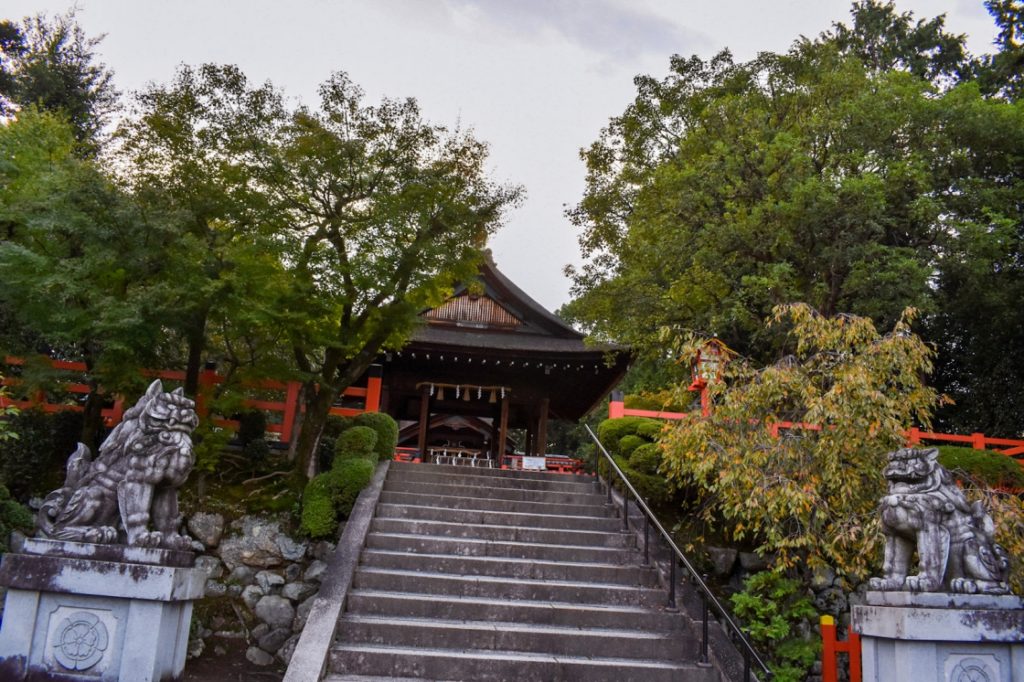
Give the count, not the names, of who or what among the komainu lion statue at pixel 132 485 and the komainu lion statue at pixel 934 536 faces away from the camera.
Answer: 0

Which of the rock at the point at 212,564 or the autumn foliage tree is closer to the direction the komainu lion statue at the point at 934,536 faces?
the rock

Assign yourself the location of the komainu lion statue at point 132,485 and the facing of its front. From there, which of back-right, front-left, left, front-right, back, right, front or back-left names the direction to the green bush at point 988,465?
front-left

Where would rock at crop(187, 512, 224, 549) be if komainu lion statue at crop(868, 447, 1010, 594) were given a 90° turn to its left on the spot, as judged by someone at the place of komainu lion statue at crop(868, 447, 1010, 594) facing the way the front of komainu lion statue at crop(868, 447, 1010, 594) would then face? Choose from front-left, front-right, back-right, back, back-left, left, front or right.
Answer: back-right

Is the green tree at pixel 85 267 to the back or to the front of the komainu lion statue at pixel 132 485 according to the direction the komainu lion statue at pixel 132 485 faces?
to the back

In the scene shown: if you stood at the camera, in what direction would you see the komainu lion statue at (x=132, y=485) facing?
facing the viewer and to the right of the viewer

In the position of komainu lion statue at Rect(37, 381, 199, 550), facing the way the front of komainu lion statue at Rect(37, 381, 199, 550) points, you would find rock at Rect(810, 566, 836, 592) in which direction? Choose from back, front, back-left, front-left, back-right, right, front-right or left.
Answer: front-left

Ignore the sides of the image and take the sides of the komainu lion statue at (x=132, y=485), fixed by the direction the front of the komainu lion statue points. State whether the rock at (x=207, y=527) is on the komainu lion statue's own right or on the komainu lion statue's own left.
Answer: on the komainu lion statue's own left

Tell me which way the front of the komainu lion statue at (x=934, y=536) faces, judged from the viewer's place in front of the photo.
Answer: facing the viewer and to the left of the viewer

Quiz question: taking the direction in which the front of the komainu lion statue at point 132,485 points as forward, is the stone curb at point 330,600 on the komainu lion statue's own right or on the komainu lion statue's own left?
on the komainu lion statue's own left

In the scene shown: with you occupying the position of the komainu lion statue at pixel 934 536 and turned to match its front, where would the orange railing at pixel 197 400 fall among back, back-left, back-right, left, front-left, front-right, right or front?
front-right

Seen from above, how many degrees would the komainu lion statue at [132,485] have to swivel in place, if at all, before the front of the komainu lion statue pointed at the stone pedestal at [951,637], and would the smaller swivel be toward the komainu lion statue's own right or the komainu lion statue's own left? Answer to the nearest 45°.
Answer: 0° — it already faces it

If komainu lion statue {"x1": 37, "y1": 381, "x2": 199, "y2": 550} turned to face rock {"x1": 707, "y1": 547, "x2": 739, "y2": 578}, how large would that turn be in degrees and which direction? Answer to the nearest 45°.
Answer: approximately 45° to its left

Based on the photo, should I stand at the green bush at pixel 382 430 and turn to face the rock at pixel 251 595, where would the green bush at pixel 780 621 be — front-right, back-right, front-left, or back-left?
front-left

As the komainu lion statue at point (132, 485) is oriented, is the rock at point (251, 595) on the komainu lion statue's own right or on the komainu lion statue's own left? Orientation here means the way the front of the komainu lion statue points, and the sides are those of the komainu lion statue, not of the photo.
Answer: on the komainu lion statue's own left

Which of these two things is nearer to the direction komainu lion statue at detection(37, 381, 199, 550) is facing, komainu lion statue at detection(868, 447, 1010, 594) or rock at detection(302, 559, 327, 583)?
the komainu lion statue

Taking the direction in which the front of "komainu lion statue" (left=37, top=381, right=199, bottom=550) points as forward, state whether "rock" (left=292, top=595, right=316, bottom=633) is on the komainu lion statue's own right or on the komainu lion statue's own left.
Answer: on the komainu lion statue's own left
